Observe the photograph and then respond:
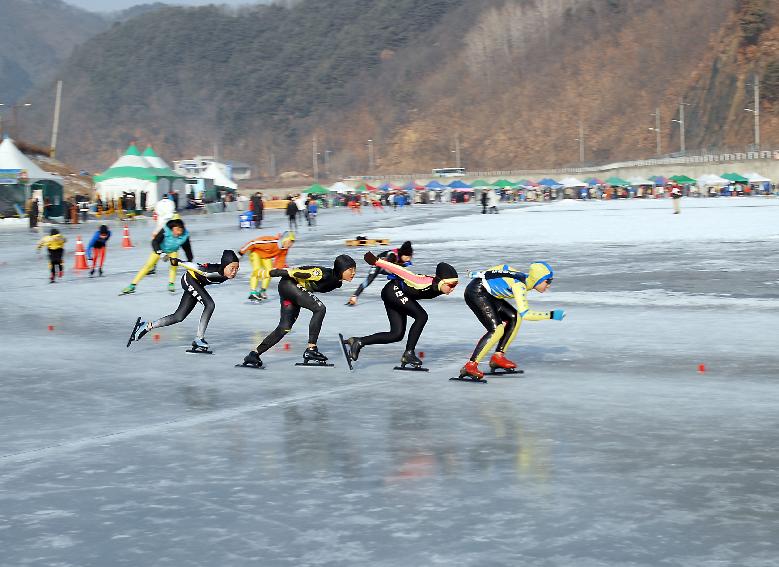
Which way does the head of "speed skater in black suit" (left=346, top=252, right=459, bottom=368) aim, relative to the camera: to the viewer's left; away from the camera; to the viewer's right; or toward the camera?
to the viewer's right

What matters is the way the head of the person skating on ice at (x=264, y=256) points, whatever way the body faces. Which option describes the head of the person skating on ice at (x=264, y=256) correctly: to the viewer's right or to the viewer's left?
to the viewer's right

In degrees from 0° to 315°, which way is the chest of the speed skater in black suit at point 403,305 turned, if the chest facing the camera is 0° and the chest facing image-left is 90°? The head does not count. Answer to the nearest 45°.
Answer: approximately 270°

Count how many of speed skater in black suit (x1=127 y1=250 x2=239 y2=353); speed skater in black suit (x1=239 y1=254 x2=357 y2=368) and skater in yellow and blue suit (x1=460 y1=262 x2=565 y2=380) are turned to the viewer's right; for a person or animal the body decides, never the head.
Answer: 3

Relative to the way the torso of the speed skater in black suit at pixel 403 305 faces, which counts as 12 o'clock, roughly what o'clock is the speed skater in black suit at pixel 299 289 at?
the speed skater in black suit at pixel 299 289 is roughly at 6 o'clock from the speed skater in black suit at pixel 403 305.

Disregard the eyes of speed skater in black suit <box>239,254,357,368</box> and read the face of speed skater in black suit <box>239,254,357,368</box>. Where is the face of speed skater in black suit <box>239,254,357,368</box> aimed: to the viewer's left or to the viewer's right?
to the viewer's right

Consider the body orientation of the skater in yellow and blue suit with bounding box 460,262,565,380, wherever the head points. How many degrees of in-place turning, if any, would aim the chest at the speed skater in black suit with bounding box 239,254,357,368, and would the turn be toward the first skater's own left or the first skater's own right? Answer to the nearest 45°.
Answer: approximately 180°

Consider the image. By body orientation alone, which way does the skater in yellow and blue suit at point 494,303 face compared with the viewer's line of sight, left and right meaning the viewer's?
facing to the right of the viewer

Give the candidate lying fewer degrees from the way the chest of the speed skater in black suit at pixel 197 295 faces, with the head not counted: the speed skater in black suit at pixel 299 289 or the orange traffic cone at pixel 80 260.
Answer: the speed skater in black suit

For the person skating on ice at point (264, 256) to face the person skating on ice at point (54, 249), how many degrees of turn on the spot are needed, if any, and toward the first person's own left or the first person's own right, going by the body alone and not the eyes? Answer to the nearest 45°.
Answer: approximately 180°

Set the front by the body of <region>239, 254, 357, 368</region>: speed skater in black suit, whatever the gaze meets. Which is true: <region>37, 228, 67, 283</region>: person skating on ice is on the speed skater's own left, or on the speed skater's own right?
on the speed skater's own left

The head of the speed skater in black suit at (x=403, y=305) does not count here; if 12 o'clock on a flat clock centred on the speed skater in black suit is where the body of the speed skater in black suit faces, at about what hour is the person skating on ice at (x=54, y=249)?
The person skating on ice is roughly at 8 o'clock from the speed skater in black suit.

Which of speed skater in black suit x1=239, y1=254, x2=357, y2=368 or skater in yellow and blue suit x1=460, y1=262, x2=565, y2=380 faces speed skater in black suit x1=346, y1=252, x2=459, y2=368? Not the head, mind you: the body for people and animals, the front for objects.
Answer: speed skater in black suit x1=239, y1=254, x2=357, y2=368
